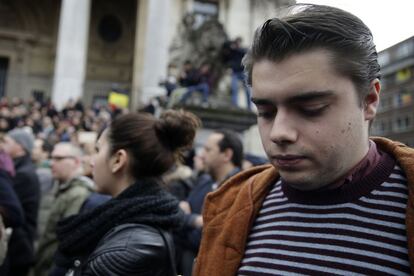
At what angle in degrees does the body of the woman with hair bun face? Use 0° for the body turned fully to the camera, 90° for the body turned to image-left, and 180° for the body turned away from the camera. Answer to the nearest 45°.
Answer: approximately 90°

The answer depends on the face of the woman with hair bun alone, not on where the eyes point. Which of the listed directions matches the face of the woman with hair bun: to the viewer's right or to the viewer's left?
to the viewer's left

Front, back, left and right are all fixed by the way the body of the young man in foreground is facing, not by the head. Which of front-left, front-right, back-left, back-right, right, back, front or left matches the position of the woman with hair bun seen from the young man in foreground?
right

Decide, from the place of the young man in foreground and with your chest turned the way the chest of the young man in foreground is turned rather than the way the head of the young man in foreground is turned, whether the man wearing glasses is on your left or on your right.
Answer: on your right

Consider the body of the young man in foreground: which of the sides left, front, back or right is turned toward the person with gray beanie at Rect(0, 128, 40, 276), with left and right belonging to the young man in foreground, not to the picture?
right

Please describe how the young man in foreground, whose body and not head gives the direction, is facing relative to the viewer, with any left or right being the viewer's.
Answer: facing the viewer and to the left of the viewer

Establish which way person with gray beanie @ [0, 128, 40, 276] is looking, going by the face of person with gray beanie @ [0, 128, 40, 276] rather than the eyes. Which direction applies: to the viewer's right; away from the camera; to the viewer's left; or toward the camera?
to the viewer's left

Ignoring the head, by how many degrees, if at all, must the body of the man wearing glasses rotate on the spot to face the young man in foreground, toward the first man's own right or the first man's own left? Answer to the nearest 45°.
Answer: approximately 90° to the first man's own left

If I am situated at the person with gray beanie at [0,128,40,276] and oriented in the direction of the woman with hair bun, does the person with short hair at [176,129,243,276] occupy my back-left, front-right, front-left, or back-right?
front-left
